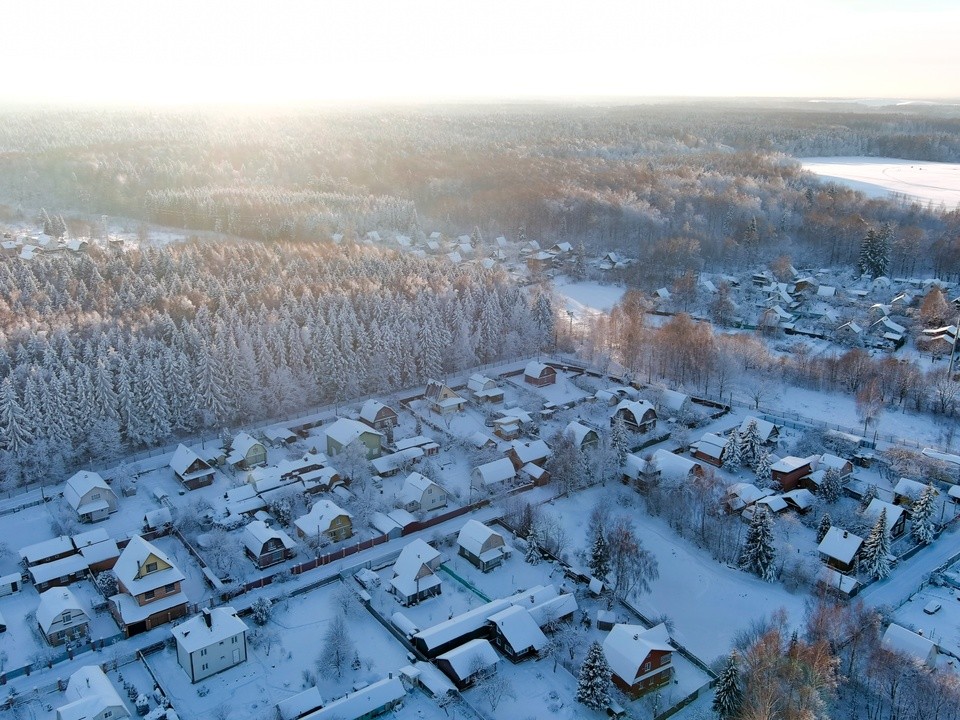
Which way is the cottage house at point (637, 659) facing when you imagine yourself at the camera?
facing the viewer and to the right of the viewer

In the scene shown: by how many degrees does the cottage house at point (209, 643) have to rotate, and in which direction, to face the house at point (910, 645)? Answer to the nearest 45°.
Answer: approximately 45° to its left

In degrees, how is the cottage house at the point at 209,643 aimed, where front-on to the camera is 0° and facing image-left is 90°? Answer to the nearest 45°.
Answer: approximately 315°

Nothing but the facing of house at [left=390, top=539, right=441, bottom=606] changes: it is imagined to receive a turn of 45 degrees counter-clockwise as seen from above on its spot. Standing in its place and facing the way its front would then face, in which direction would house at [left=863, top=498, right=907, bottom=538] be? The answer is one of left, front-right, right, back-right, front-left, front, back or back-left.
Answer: front

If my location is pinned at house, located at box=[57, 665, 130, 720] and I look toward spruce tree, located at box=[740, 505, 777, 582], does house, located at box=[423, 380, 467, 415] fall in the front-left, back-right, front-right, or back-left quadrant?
front-left

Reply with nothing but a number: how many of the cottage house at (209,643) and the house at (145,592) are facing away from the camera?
0

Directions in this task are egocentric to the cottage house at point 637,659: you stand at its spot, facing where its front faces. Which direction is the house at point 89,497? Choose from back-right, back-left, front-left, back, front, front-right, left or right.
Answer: back-right

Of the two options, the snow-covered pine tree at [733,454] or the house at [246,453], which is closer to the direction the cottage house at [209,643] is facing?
the snow-covered pine tree

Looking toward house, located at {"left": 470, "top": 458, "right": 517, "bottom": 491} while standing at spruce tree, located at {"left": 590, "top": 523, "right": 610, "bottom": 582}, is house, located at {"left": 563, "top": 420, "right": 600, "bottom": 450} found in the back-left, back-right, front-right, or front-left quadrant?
front-right

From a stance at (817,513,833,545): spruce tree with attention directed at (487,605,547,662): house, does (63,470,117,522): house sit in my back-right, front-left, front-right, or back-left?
front-right

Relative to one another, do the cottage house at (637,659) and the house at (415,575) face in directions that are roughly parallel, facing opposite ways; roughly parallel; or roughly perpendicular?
roughly parallel

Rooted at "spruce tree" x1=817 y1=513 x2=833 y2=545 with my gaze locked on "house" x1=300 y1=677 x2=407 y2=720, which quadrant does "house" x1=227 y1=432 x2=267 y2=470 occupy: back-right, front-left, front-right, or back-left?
front-right

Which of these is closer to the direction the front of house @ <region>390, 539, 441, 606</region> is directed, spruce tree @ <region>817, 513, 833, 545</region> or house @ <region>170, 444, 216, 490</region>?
the spruce tree

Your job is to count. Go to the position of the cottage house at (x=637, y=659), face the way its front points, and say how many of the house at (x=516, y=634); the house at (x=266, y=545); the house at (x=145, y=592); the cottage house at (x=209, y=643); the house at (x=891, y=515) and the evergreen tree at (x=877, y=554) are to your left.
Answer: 2

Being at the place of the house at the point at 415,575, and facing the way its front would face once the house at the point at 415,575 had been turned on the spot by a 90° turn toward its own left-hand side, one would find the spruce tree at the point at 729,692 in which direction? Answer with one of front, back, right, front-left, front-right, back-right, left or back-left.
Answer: right
